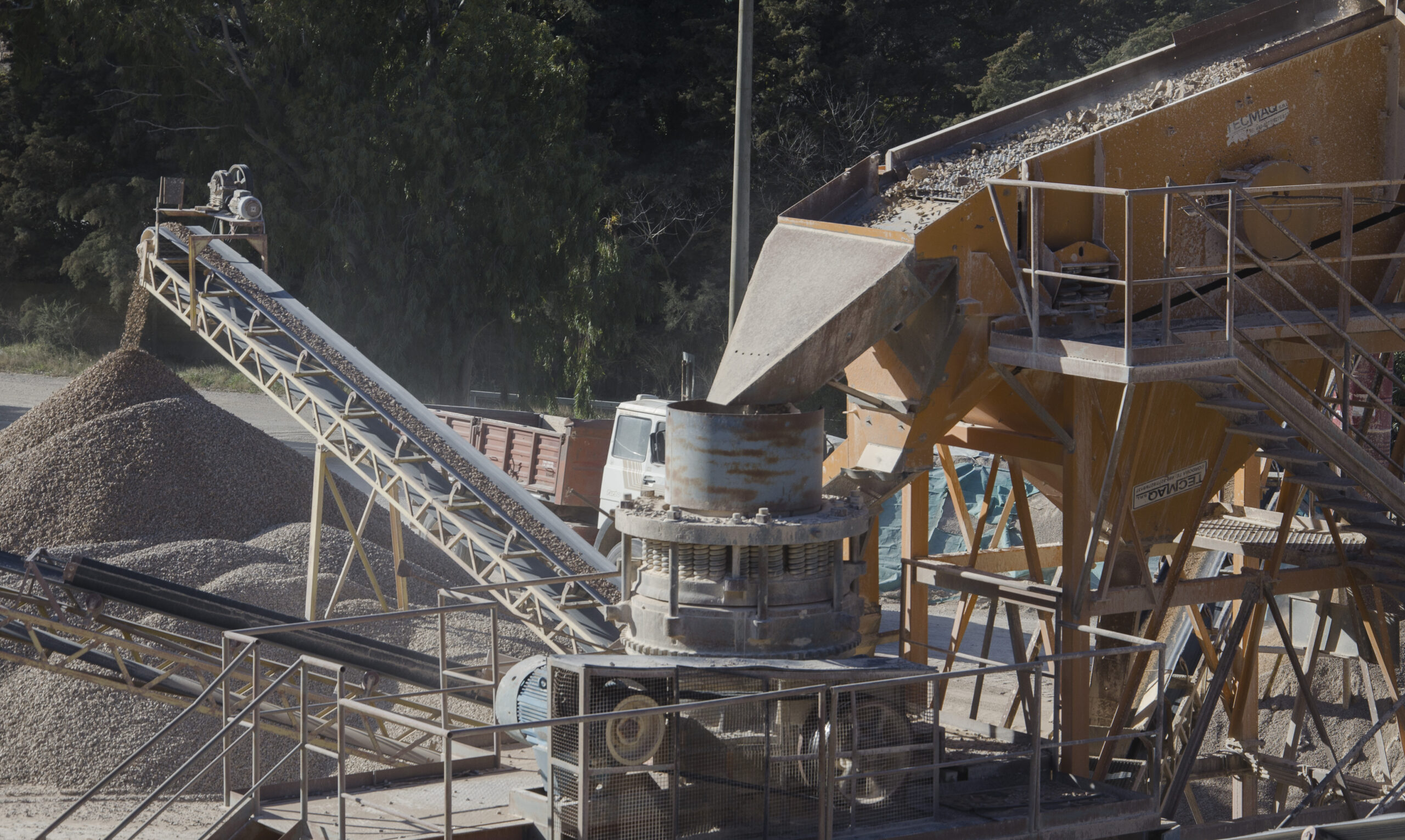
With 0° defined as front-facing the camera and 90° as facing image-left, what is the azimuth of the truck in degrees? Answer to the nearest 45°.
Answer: approximately 315°

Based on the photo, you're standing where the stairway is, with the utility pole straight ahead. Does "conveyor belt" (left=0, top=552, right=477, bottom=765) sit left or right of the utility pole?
left

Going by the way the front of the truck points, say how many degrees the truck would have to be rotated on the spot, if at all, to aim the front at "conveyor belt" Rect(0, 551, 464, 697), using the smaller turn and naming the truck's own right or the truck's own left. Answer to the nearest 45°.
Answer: approximately 45° to the truck's own right

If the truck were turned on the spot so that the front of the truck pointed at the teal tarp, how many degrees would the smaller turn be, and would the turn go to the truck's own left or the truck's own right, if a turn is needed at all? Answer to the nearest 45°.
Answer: approximately 45° to the truck's own left

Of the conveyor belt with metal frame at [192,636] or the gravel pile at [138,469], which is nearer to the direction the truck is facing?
the conveyor belt with metal frame

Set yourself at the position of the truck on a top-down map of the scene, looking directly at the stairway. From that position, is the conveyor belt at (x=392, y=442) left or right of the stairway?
right

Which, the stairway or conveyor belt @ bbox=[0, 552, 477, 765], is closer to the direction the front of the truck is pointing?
the stairway

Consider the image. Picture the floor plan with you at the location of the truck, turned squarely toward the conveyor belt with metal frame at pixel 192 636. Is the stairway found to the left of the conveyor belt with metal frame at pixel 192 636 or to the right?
left

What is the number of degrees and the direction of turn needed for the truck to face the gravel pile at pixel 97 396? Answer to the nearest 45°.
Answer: approximately 135° to its right

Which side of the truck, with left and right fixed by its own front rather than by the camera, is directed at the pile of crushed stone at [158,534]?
right
